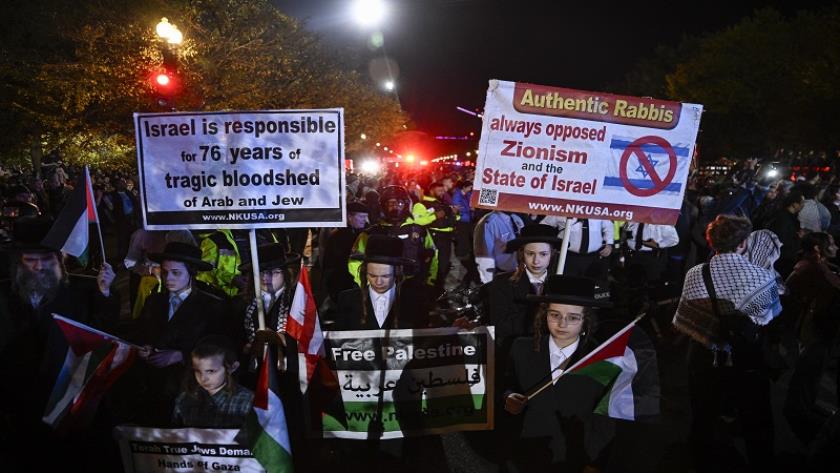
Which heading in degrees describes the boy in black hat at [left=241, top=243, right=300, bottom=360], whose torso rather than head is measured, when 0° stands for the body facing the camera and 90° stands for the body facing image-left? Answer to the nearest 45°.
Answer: approximately 0°

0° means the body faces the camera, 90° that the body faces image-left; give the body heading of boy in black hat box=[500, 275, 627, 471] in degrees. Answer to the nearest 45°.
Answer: approximately 0°

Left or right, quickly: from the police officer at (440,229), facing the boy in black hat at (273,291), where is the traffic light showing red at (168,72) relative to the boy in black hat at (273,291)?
right
